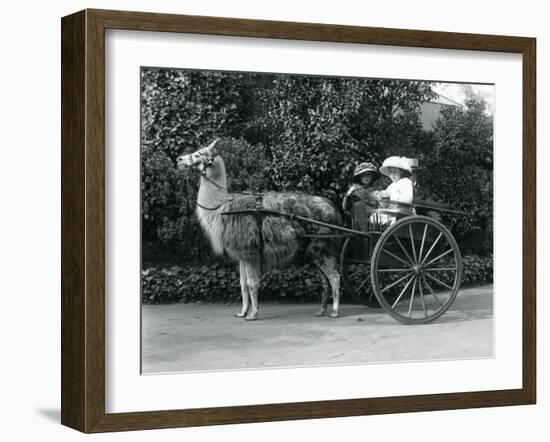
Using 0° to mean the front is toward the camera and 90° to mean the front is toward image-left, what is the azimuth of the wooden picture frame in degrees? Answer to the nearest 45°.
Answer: approximately 315°
